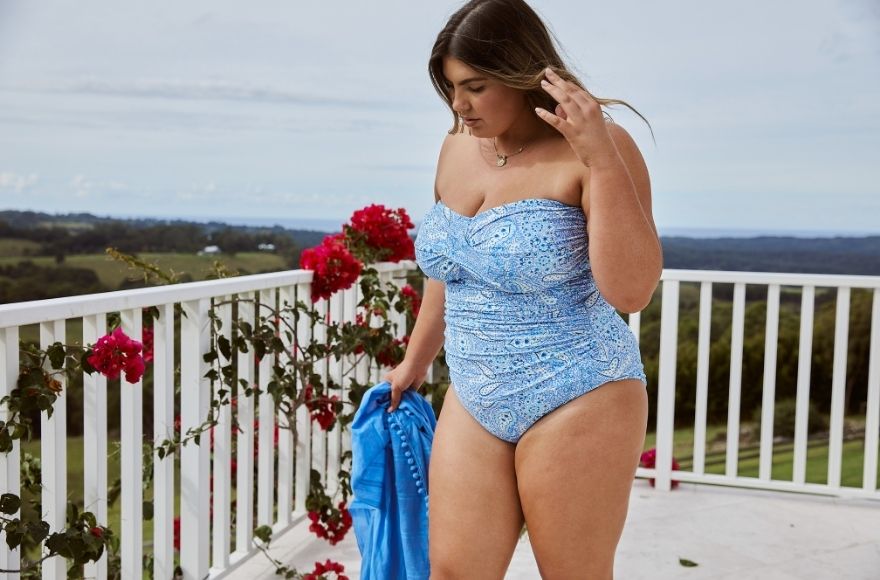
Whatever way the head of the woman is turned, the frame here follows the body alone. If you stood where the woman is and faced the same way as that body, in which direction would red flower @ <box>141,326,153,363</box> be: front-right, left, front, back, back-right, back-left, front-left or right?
right

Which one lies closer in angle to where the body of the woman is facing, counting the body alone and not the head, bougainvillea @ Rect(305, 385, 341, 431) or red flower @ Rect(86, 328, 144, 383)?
the red flower

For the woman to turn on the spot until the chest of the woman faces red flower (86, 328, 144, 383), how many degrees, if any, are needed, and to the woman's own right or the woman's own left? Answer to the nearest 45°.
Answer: approximately 45° to the woman's own right

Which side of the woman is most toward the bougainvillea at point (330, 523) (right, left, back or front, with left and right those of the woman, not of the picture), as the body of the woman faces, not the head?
right

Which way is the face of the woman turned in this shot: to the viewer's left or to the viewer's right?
to the viewer's left

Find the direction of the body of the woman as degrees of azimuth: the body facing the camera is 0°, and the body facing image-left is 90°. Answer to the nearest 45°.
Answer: approximately 45°
